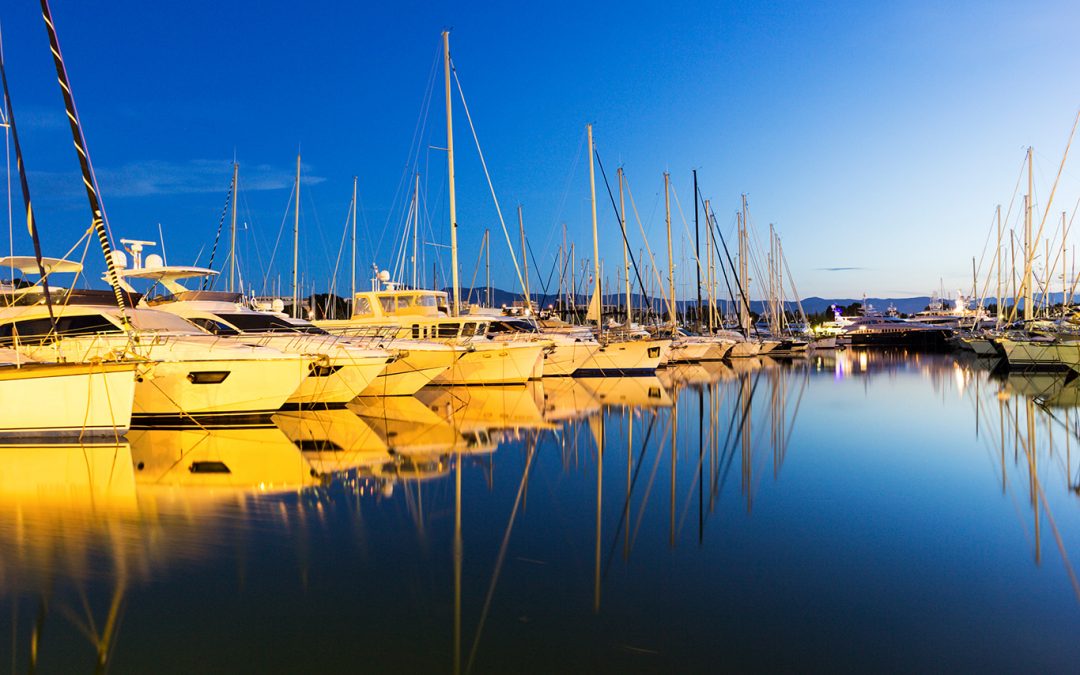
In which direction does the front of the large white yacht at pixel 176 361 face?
to the viewer's right

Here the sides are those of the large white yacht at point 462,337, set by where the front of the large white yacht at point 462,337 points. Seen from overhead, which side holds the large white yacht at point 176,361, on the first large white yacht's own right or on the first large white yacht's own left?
on the first large white yacht's own right

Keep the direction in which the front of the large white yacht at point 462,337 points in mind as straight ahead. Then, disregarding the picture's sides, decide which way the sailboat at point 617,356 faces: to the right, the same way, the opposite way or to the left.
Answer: the same way

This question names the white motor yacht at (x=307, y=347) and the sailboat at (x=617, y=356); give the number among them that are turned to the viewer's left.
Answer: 0

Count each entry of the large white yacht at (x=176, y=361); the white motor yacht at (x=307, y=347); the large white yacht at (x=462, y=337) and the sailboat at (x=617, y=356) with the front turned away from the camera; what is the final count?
0

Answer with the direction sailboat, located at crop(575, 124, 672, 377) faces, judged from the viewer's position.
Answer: facing the viewer and to the right of the viewer

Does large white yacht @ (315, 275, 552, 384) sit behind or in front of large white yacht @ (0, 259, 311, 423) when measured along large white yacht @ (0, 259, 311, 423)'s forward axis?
in front

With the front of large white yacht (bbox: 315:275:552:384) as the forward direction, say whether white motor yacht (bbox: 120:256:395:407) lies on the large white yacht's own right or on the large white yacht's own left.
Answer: on the large white yacht's own right

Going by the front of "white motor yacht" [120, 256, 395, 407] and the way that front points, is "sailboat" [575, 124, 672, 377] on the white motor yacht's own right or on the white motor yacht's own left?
on the white motor yacht's own left
